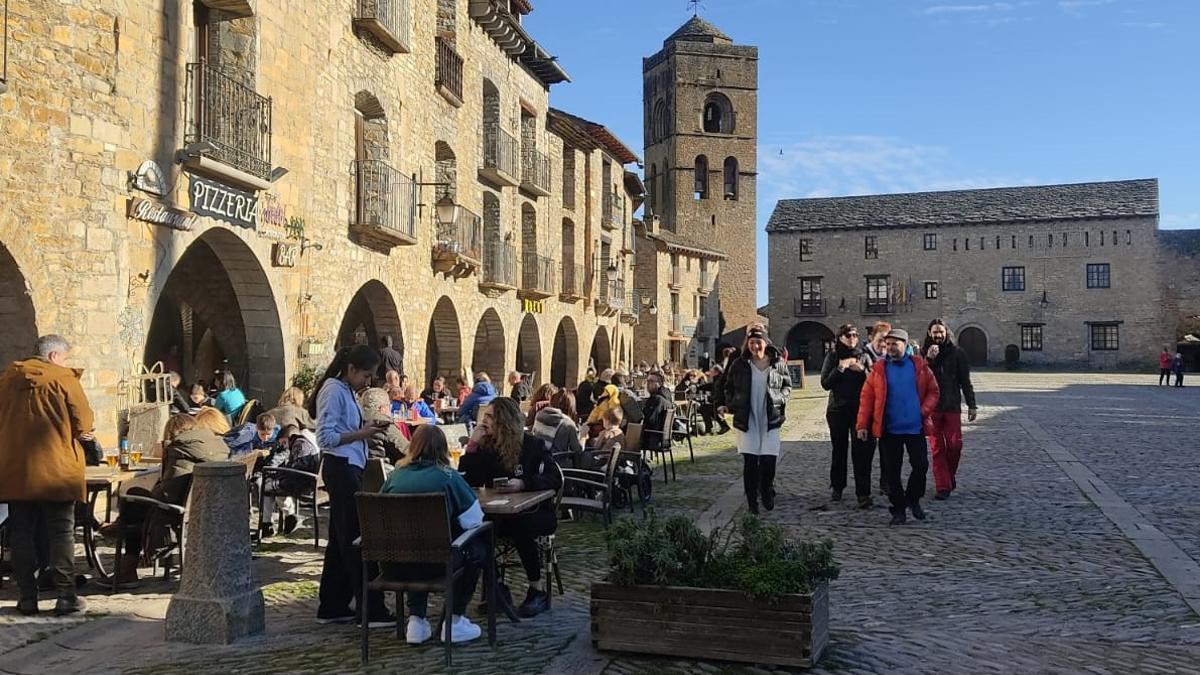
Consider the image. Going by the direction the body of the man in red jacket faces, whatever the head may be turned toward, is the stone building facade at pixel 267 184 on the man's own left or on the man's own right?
on the man's own right

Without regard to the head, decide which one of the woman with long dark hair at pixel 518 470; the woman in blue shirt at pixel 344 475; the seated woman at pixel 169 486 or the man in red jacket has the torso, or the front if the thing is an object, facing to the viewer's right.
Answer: the woman in blue shirt

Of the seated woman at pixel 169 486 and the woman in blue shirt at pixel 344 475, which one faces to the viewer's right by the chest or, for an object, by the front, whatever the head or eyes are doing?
the woman in blue shirt

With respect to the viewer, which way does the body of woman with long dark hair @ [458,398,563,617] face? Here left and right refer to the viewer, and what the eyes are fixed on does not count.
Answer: facing the viewer and to the left of the viewer

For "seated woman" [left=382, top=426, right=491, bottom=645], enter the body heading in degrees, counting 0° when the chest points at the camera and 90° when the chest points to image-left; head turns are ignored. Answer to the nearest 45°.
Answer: approximately 225°

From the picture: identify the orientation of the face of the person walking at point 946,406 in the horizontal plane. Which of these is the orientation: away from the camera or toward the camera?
toward the camera

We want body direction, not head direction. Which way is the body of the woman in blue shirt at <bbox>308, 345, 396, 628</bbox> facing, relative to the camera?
to the viewer's right

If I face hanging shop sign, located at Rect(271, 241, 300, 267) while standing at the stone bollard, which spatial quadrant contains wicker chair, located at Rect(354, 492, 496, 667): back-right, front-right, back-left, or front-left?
back-right

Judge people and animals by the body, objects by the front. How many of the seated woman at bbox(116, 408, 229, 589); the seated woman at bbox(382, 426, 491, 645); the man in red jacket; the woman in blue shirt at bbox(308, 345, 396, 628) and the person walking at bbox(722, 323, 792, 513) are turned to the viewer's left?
1

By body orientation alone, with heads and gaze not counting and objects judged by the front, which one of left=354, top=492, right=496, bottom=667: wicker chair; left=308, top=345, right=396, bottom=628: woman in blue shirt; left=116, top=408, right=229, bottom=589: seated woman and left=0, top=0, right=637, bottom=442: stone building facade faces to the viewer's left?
the seated woman

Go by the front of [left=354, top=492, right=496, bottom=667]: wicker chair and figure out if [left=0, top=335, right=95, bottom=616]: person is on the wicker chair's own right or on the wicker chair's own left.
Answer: on the wicker chair's own left

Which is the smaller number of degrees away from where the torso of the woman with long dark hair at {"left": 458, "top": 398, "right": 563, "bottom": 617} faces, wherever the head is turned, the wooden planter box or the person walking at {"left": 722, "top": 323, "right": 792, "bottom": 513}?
the wooden planter box

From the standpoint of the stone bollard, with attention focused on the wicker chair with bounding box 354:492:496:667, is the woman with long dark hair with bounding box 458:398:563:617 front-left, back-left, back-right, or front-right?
front-left

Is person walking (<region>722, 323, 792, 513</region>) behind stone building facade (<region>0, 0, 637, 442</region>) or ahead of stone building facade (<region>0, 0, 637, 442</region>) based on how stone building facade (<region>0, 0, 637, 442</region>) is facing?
ahead

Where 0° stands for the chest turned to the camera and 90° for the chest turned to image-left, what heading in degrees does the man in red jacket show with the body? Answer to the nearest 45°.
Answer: approximately 0°

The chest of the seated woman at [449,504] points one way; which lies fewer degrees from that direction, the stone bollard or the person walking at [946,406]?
the person walking

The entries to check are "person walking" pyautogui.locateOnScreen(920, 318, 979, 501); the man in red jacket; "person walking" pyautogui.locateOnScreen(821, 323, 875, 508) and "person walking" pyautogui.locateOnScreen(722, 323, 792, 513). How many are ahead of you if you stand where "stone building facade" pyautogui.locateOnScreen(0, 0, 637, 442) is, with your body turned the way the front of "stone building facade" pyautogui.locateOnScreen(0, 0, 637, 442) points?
4

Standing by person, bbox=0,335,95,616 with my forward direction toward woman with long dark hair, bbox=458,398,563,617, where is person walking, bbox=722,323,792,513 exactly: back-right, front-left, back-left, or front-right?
front-left

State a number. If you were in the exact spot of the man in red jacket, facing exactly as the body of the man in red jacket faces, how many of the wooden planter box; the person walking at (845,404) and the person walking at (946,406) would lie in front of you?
1
